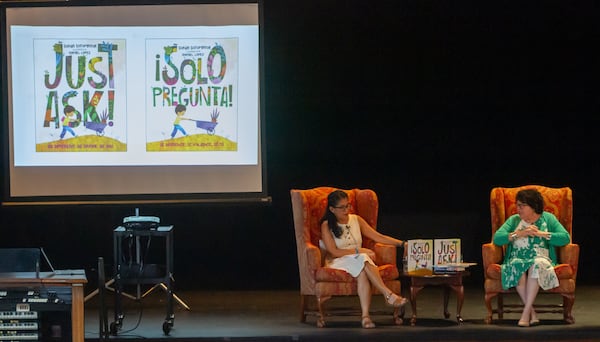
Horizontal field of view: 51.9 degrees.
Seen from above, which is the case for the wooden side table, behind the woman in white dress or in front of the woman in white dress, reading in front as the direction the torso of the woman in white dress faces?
in front

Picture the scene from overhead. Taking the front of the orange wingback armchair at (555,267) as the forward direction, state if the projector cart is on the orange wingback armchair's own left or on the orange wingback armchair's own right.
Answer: on the orange wingback armchair's own right

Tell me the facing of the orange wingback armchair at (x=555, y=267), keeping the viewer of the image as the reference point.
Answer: facing the viewer

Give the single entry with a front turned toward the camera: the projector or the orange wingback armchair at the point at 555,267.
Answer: the orange wingback armchair

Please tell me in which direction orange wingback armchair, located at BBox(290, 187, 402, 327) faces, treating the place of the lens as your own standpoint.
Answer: facing the viewer and to the right of the viewer

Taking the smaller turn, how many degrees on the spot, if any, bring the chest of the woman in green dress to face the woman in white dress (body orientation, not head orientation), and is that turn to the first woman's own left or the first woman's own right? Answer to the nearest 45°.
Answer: approximately 90° to the first woman's own right

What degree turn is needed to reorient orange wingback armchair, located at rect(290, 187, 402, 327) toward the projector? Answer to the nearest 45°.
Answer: approximately 135° to its right

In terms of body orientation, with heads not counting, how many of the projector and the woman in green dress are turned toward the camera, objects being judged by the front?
1

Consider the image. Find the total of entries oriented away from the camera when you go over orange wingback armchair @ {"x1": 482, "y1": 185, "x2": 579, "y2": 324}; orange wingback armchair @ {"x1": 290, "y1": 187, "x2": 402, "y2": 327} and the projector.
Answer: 1

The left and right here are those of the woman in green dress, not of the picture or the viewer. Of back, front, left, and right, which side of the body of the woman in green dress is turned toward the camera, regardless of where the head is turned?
front

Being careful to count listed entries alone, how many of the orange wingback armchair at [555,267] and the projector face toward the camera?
1

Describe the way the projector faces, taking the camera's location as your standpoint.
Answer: facing away from the viewer

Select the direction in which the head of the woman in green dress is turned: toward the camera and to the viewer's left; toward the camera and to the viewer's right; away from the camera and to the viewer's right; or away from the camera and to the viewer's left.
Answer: toward the camera and to the viewer's left

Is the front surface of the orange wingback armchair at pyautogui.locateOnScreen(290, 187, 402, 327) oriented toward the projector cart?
no

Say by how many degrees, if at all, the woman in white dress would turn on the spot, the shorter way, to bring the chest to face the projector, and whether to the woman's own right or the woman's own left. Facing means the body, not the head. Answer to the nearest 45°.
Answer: approximately 135° to the woman's own right

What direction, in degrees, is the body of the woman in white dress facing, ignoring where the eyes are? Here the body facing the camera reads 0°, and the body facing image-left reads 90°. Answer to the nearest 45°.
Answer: approximately 315°

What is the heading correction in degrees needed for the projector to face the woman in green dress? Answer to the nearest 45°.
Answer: approximately 90° to its right
